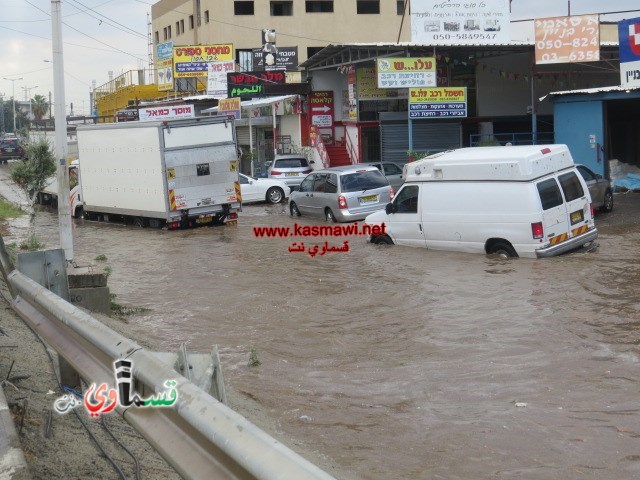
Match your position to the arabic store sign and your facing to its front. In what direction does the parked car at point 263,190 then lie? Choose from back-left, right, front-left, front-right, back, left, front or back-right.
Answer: front

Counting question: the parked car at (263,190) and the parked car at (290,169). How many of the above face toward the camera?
0

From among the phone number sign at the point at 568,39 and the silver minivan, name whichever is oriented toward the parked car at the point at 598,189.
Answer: the phone number sign

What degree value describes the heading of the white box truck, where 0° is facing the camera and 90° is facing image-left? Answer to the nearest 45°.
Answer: approximately 135°

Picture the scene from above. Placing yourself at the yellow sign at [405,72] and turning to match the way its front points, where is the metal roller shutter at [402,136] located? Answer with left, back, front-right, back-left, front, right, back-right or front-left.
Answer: back

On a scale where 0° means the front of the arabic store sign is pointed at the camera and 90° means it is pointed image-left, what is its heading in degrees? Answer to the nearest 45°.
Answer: approximately 0°

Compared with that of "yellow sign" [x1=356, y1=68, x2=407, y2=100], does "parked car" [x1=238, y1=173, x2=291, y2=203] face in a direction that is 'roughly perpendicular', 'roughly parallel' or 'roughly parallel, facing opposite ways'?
roughly perpendicular

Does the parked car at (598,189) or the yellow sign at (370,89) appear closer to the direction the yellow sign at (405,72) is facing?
the parked car

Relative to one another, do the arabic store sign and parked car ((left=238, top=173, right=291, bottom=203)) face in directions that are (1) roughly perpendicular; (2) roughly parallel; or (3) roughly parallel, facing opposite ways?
roughly perpendicular

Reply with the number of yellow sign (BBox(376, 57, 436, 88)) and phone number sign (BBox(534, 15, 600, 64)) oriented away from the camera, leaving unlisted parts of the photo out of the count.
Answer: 0

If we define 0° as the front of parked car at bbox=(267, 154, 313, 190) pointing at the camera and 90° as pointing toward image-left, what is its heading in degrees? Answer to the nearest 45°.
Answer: approximately 180°

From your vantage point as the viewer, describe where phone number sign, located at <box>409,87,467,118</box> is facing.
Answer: facing the viewer

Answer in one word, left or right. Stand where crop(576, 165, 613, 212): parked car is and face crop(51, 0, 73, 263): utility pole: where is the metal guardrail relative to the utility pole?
left
